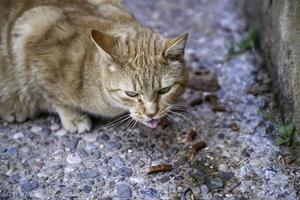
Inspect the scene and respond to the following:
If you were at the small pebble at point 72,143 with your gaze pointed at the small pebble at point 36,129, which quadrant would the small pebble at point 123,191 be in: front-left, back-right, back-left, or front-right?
back-left

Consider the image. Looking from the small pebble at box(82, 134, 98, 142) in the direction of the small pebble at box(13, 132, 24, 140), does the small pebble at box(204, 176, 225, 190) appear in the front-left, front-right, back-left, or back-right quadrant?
back-left

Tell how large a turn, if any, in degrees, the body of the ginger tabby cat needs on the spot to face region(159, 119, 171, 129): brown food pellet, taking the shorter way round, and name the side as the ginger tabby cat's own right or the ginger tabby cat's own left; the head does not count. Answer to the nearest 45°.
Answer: approximately 45° to the ginger tabby cat's own left

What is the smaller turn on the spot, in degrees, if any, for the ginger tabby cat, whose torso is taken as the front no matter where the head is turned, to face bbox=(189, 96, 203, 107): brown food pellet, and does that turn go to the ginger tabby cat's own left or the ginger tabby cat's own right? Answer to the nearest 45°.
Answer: approximately 45° to the ginger tabby cat's own left

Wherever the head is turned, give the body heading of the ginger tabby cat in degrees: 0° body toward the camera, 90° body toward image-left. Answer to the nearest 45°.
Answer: approximately 315°

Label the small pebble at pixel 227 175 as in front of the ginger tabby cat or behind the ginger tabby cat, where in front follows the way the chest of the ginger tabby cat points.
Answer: in front

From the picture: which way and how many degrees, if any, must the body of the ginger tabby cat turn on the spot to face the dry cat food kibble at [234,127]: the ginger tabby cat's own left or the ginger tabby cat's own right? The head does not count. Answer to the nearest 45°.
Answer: approximately 45° to the ginger tabby cat's own left

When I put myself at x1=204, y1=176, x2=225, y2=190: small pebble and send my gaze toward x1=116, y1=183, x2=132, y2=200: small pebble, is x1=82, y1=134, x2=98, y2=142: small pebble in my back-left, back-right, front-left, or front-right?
front-right

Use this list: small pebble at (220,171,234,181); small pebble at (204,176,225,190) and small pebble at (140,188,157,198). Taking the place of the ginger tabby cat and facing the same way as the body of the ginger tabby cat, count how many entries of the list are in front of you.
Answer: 3

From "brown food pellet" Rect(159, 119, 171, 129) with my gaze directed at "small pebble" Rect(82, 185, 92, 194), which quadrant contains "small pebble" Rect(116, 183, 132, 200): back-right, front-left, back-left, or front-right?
front-left

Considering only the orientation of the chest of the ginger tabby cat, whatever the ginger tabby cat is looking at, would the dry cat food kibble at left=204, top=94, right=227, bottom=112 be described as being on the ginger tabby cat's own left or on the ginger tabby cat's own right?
on the ginger tabby cat's own left

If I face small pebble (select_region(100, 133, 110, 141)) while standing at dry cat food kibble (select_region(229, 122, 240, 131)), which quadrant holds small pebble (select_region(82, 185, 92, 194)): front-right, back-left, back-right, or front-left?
front-left
